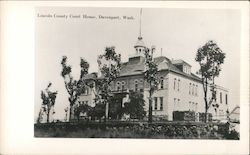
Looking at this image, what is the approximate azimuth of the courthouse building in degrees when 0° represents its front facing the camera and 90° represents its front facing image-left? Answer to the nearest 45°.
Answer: approximately 45°
